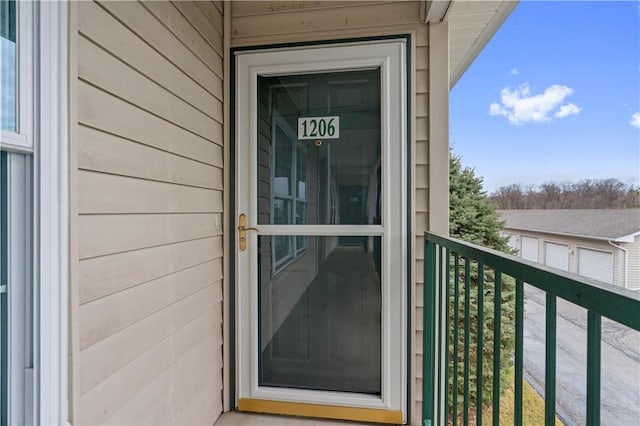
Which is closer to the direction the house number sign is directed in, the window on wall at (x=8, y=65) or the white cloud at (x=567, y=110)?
the window on wall

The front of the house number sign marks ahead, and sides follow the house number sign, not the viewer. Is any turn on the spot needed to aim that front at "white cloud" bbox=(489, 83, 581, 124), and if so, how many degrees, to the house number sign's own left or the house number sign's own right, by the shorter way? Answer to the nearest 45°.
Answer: approximately 135° to the house number sign's own left

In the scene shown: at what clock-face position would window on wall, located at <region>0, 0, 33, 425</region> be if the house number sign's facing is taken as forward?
The window on wall is roughly at 1 o'clock from the house number sign.

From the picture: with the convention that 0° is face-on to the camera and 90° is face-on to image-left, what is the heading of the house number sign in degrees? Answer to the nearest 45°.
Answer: approximately 0°

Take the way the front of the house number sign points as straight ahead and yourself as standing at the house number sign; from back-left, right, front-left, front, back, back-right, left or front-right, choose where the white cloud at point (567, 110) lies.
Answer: back-left

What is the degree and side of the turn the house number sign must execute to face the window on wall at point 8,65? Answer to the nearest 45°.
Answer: approximately 45° to its right

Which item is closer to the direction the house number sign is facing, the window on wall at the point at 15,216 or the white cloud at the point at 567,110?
the window on wall

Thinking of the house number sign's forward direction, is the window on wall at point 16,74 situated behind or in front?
in front
